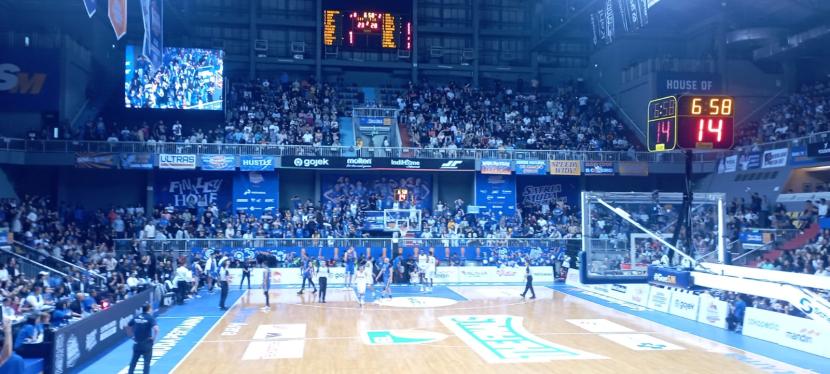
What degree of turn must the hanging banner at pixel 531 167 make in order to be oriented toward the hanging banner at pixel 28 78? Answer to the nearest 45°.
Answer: approximately 90° to its right

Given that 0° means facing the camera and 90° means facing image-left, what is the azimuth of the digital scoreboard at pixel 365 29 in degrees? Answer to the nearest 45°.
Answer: approximately 0°

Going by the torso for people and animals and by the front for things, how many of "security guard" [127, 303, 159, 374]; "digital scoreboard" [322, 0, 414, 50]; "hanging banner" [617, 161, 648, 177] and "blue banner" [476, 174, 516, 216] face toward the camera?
3

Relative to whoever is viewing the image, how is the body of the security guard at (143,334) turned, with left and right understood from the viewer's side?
facing away from the viewer

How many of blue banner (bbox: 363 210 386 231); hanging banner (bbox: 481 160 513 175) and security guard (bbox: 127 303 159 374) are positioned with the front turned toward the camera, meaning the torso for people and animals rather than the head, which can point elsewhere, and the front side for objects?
2

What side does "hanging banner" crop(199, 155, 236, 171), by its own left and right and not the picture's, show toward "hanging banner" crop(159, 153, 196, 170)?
right

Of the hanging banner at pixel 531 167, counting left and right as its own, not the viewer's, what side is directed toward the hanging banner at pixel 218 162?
right

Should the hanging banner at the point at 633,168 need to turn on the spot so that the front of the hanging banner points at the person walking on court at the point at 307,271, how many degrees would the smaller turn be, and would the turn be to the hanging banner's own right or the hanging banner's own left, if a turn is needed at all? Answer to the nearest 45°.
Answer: approximately 45° to the hanging banner's own right

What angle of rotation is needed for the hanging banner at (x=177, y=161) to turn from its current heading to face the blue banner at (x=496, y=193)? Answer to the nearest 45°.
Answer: approximately 90° to its left

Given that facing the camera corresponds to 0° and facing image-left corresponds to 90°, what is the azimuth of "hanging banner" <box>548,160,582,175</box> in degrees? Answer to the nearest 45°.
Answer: approximately 0°
